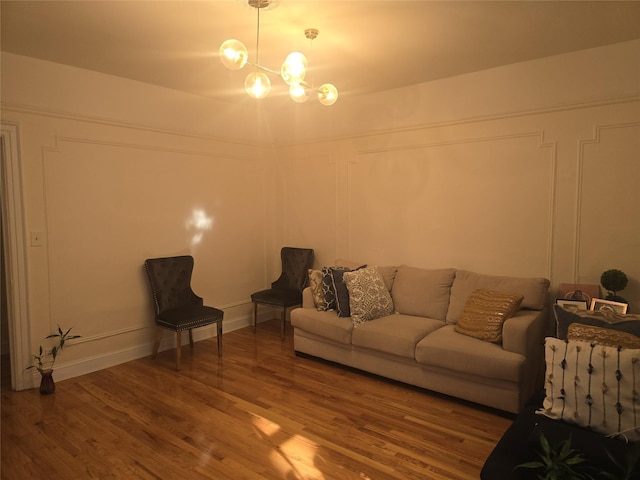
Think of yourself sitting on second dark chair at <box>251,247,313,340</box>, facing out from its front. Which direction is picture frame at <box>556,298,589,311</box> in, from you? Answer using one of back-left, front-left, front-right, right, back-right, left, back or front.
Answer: left

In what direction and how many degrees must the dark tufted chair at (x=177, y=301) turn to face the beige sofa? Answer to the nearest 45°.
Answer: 0° — it already faces it

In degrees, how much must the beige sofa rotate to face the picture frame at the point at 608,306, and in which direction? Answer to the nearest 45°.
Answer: approximately 135° to its left

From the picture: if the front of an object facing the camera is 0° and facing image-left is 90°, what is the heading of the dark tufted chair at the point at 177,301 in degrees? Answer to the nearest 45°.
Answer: approximately 315°

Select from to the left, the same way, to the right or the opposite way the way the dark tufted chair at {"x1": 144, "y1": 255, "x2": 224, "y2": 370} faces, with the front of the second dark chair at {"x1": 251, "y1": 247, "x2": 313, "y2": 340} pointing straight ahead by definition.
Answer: to the left

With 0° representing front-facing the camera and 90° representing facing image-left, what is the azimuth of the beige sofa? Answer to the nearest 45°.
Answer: approximately 45°

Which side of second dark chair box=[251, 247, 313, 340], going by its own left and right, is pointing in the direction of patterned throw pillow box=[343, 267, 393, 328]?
left

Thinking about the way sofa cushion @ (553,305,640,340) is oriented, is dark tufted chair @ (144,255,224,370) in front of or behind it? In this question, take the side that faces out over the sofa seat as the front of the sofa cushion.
in front

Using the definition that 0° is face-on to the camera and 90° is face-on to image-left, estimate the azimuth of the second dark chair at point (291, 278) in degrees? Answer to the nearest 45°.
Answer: approximately 45°
